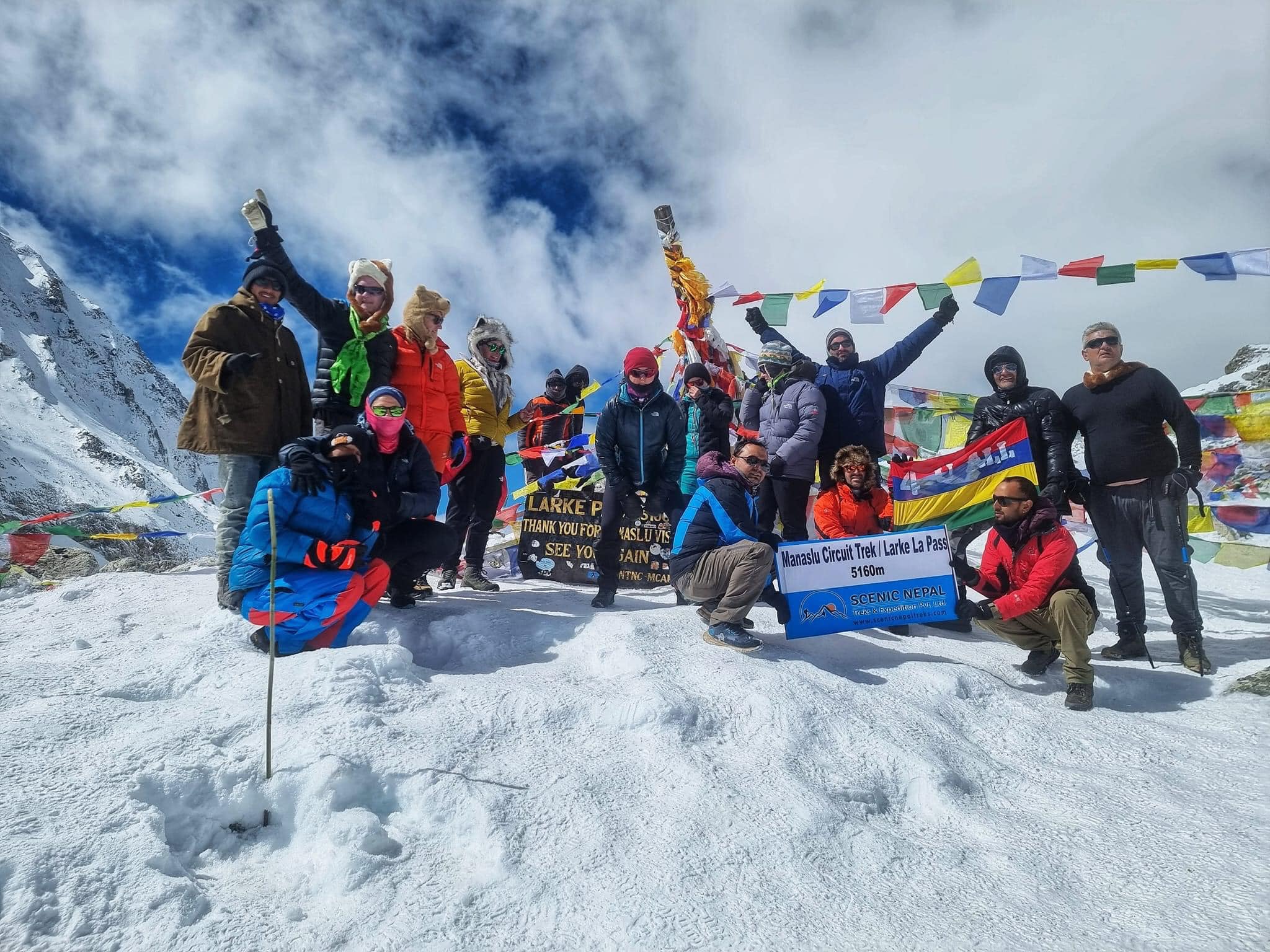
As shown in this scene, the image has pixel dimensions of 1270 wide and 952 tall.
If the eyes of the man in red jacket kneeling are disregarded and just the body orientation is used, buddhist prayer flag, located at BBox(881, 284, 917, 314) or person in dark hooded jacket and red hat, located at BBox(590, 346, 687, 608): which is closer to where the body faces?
the person in dark hooded jacket and red hat

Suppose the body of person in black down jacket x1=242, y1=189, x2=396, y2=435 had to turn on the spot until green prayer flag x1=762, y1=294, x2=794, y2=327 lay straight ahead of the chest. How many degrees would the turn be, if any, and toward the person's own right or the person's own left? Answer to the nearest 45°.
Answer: approximately 90° to the person's own left

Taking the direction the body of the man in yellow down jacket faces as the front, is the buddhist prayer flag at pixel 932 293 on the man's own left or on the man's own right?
on the man's own left

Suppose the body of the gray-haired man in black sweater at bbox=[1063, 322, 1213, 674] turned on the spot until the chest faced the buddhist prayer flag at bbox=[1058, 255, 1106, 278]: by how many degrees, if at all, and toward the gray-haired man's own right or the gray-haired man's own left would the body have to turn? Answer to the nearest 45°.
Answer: approximately 180°
